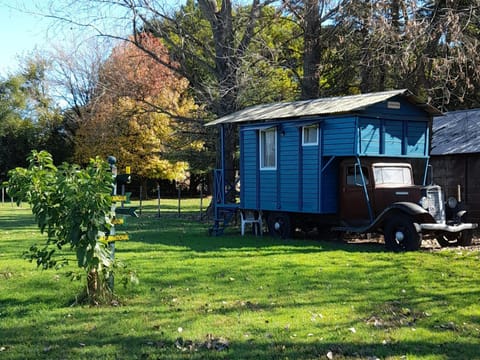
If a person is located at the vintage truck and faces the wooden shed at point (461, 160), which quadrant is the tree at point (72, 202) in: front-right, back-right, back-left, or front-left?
back-right

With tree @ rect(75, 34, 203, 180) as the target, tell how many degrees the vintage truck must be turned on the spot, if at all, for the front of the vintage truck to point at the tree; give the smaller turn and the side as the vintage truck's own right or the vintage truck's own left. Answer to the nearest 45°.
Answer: approximately 180°

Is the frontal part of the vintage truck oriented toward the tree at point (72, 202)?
no

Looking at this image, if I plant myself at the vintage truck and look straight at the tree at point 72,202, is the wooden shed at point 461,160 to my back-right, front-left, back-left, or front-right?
back-left

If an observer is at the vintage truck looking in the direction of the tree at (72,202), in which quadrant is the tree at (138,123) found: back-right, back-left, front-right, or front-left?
back-right

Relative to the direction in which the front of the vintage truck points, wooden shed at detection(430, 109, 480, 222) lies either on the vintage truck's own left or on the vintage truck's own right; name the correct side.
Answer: on the vintage truck's own left

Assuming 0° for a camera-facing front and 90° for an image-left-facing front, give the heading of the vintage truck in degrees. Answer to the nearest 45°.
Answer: approximately 315°
